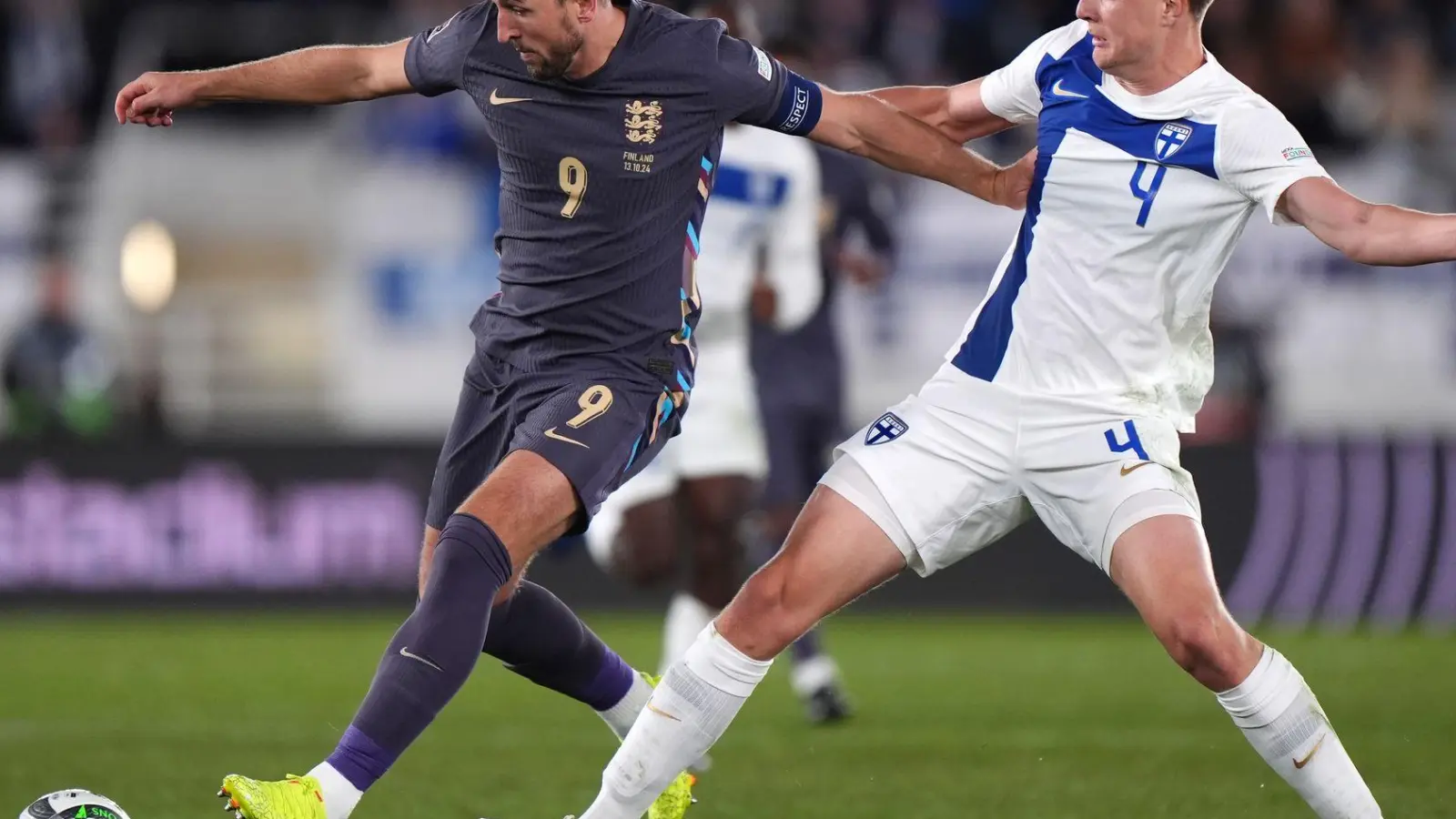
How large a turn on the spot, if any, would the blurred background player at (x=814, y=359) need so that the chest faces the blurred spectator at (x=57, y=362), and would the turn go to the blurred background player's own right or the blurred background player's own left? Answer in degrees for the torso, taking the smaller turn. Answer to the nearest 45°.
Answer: approximately 90° to the blurred background player's own right

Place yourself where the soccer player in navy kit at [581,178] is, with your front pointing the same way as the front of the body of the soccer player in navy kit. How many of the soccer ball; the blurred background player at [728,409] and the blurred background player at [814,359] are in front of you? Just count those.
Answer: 1

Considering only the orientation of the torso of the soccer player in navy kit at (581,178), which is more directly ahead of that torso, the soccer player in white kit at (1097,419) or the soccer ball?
the soccer ball

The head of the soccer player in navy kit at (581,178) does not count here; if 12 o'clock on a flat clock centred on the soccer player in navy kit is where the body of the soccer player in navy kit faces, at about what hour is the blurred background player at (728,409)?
The blurred background player is roughly at 5 o'clock from the soccer player in navy kit.

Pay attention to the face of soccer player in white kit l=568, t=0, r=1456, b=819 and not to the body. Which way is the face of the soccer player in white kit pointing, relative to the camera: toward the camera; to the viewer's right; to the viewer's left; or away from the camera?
to the viewer's left

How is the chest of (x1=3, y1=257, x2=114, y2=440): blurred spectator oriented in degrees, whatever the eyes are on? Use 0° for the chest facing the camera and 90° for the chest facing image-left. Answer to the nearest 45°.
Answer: approximately 0°

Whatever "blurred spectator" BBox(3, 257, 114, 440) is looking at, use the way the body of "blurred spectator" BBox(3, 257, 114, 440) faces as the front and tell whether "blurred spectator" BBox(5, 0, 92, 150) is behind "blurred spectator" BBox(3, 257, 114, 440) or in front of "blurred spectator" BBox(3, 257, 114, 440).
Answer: behind

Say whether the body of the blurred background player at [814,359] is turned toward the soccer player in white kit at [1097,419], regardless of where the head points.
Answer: no

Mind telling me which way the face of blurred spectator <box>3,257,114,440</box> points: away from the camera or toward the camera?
toward the camera

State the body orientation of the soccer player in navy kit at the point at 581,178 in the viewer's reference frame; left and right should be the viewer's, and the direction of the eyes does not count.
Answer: facing the viewer and to the left of the viewer

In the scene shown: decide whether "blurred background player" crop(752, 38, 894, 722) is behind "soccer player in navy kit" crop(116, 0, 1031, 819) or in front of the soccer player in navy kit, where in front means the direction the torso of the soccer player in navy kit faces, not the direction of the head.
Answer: behind

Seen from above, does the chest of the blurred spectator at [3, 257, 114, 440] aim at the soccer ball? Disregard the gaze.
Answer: yes

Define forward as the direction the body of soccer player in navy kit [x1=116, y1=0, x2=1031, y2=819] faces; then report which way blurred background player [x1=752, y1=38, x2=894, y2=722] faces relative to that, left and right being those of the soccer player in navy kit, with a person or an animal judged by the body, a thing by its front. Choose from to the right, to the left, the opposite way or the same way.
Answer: the same way

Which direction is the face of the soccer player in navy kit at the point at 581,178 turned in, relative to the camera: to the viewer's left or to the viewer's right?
to the viewer's left

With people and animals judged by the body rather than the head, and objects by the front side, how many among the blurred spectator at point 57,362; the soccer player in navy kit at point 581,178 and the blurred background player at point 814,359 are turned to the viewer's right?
0
